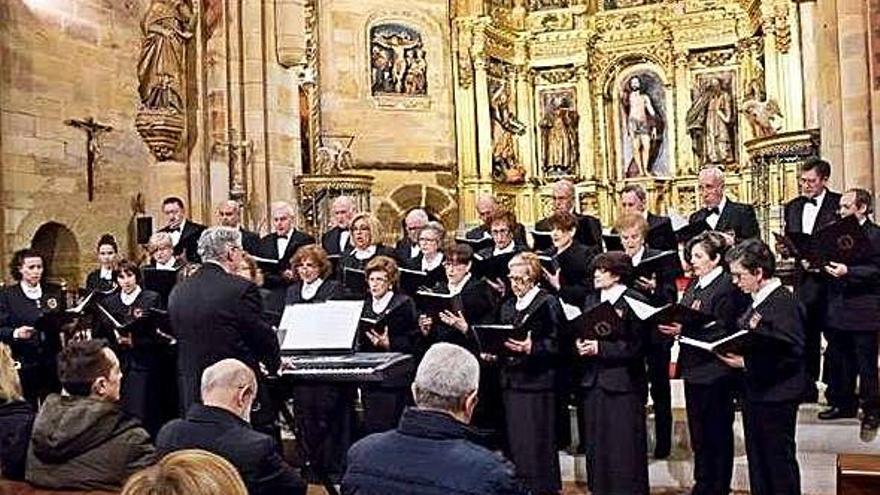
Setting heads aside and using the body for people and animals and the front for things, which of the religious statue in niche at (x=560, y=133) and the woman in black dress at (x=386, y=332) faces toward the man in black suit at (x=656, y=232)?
the religious statue in niche

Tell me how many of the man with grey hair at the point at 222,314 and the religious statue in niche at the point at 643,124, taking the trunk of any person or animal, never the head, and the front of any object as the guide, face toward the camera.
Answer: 1

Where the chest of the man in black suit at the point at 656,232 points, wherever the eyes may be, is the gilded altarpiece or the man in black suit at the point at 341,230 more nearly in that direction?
the man in black suit

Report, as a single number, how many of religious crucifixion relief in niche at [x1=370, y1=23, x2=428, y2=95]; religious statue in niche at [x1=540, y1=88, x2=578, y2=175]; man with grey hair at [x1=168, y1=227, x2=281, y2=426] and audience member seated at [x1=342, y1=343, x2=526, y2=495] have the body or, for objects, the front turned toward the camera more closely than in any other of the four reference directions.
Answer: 2

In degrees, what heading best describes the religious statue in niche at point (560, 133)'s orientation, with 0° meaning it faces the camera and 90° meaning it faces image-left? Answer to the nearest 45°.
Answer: approximately 0°
